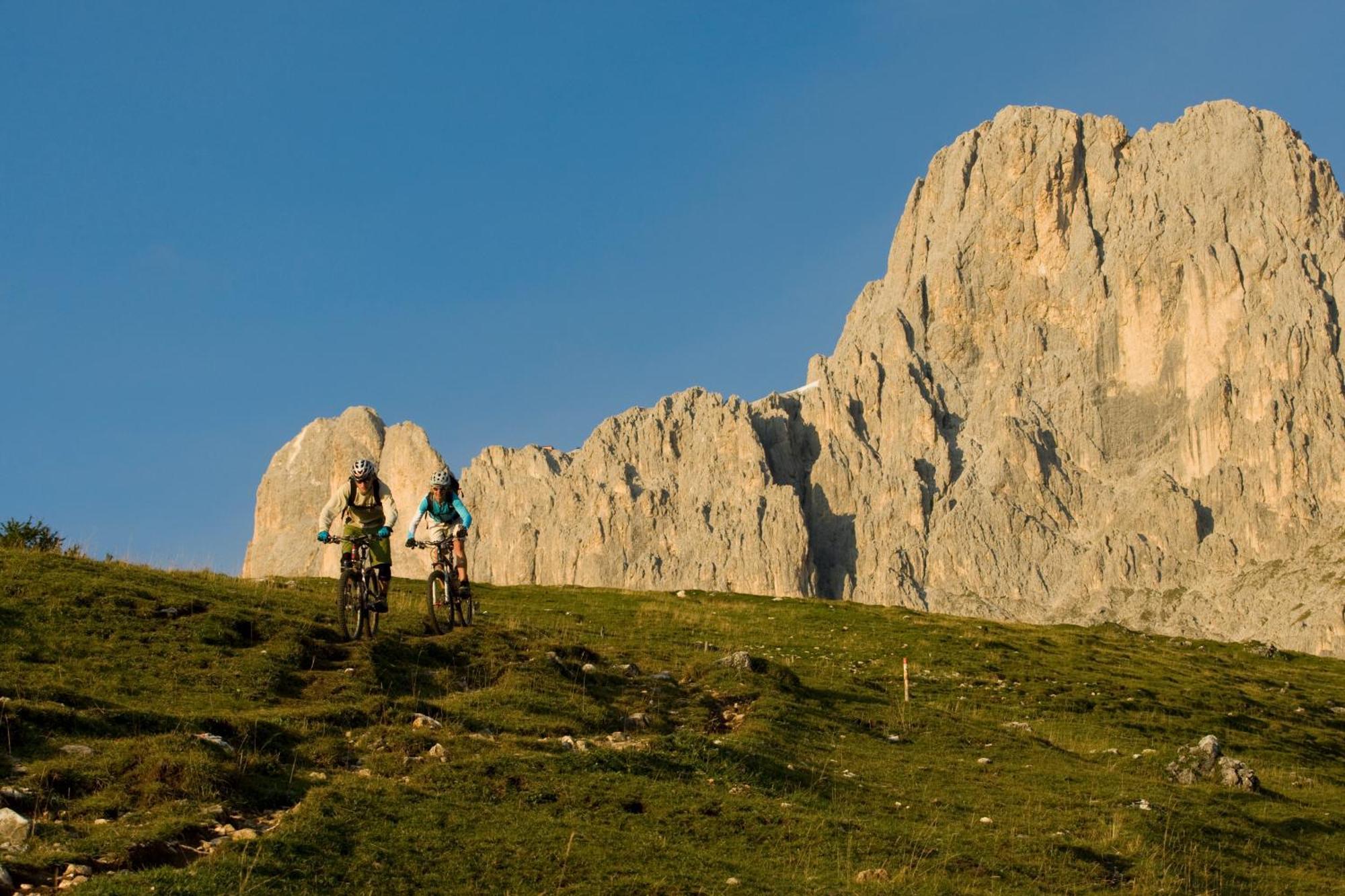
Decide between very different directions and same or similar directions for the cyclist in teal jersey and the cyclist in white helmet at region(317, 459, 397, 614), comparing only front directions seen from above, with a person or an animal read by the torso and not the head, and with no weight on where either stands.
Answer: same or similar directions

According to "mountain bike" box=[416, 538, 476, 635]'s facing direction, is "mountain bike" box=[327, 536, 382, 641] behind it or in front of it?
in front

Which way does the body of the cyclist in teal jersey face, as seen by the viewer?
toward the camera

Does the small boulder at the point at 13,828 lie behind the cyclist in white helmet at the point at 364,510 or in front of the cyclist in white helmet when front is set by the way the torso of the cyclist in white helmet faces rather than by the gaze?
in front

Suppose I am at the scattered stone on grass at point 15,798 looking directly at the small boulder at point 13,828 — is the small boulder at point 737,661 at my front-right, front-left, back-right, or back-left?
back-left

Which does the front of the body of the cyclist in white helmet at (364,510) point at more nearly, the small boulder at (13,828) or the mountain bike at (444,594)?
the small boulder

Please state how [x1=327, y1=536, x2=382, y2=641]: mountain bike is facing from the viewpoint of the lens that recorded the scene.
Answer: facing the viewer

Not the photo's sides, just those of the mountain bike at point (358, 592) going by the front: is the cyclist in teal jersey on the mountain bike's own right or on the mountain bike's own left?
on the mountain bike's own left

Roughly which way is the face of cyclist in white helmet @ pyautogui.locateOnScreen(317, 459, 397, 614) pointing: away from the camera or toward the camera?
toward the camera

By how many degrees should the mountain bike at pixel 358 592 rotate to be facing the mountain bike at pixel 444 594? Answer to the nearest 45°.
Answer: approximately 135° to its left
